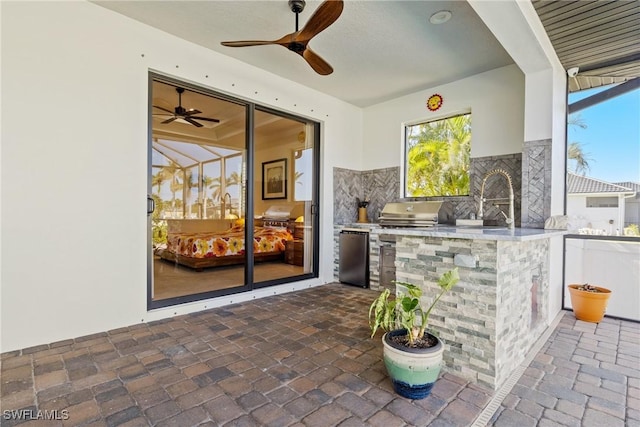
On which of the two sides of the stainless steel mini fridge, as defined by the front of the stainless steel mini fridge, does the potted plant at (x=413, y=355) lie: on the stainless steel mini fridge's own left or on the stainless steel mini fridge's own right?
on the stainless steel mini fridge's own left

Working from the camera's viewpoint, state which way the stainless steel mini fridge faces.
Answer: facing the viewer and to the left of the viewer

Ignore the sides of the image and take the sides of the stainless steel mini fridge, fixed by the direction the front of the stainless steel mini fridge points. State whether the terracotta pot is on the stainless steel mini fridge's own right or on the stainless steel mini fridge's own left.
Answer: on the stainless steel mini fridge's own left

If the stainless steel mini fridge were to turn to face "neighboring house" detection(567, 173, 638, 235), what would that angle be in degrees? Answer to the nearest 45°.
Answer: approximately 135° to its left

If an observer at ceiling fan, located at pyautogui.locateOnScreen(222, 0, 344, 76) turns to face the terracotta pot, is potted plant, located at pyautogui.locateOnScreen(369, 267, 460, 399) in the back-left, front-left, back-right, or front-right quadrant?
front-right
